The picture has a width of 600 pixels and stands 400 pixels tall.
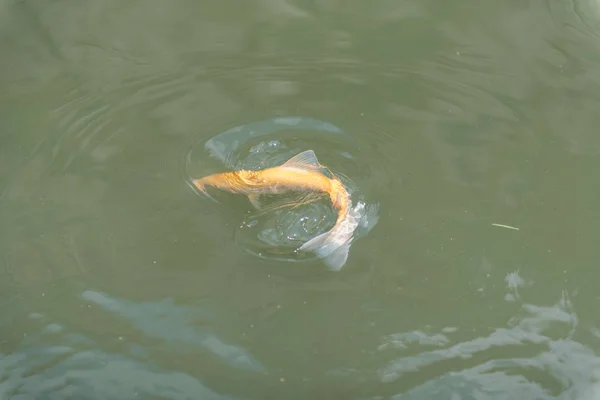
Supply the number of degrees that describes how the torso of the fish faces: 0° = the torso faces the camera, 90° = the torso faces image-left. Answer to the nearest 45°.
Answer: approximately 90°
